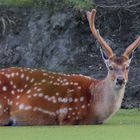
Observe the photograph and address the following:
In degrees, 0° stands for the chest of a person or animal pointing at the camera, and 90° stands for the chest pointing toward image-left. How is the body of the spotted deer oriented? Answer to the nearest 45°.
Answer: approximately 270°
